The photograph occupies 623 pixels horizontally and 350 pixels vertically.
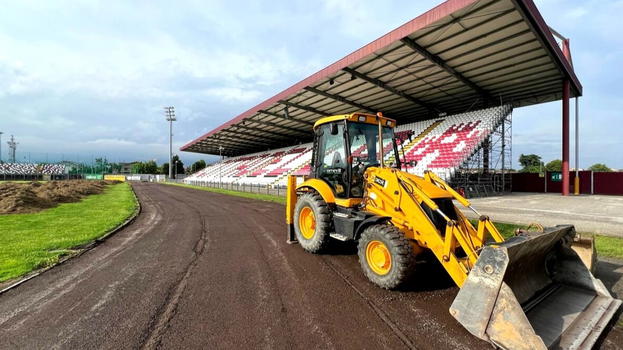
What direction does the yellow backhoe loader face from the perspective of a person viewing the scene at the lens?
facing the viewer and to the right of the viewer

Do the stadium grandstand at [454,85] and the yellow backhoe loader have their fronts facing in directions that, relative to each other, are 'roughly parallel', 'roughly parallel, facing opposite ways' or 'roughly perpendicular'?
roughly perpendicular

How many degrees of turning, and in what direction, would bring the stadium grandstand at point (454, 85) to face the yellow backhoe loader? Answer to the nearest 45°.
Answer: approximately 45° to its left

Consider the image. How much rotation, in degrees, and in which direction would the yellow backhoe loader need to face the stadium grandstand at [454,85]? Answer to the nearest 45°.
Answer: approximately 135° to its left

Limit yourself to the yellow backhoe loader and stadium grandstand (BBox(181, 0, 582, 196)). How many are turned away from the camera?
0

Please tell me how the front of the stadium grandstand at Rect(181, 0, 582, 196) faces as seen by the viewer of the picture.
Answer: facing the viewer and to the left of the viewer
